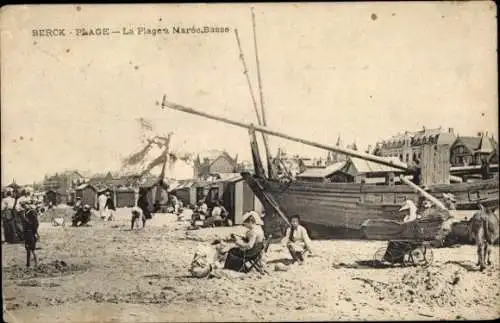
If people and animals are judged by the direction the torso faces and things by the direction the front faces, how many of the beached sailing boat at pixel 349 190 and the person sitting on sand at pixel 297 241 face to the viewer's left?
1

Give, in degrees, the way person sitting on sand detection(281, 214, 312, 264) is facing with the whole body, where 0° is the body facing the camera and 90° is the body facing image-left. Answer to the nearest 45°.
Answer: approximately 0°

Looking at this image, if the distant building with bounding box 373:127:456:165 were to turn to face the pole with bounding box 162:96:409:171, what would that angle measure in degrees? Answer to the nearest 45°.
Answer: approximately 45° to its right

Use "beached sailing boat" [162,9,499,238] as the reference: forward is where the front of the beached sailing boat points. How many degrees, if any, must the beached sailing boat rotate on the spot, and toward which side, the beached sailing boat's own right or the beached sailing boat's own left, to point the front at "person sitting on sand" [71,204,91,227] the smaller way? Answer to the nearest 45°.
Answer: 0° — it already faces them

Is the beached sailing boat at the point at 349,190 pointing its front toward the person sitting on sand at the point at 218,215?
yes

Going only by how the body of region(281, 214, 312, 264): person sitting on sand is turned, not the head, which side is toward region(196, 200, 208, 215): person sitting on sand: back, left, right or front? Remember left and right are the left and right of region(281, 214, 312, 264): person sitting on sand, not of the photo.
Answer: back

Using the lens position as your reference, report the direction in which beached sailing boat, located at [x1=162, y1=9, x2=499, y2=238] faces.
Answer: facing to the left of the viewer
